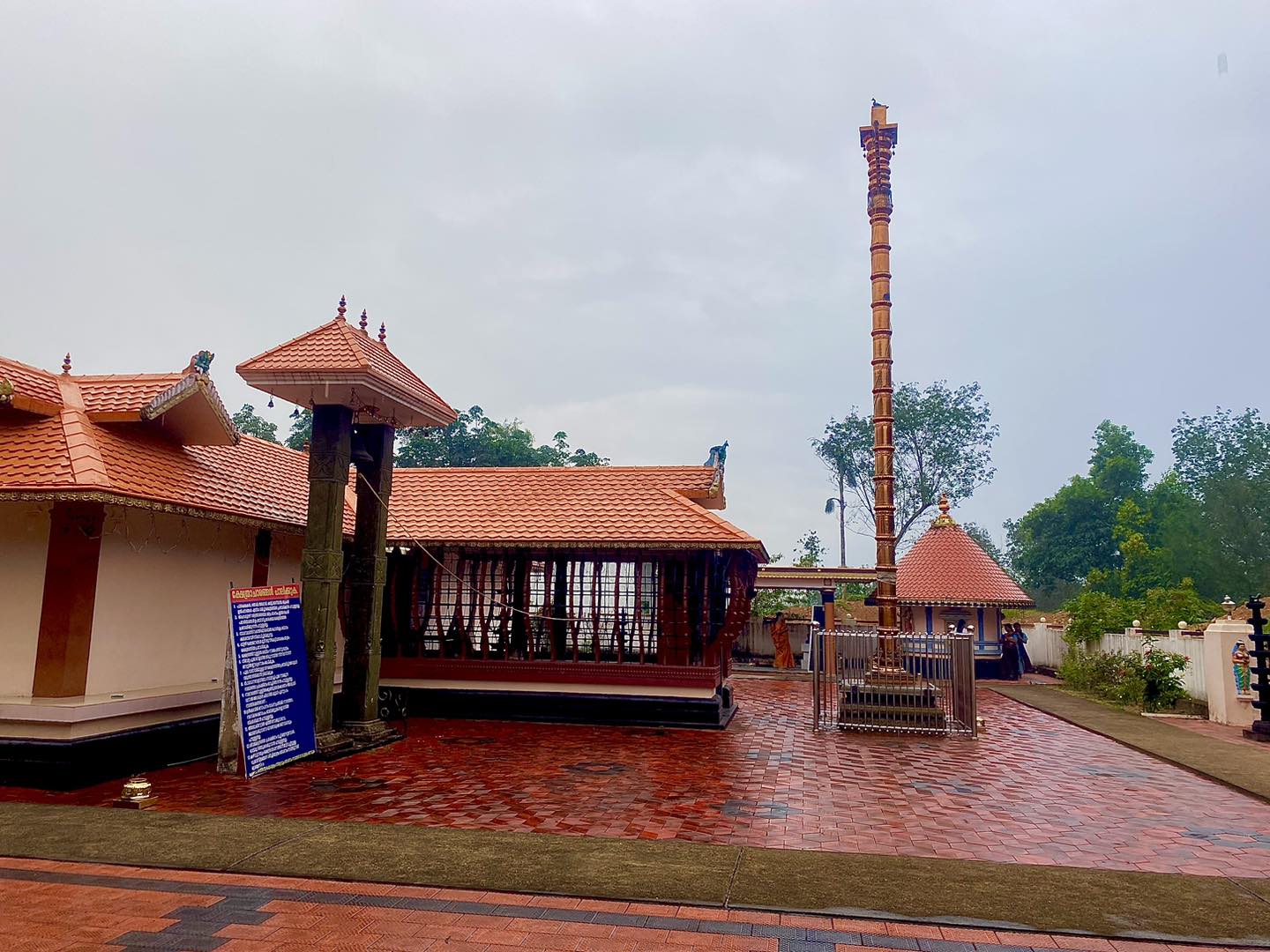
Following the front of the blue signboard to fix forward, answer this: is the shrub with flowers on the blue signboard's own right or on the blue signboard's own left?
on the blue signboard's own left

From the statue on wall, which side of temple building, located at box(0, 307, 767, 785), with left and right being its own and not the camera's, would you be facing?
front

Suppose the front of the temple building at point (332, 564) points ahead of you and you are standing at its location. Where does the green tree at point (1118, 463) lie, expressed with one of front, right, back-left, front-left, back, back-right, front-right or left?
front-left

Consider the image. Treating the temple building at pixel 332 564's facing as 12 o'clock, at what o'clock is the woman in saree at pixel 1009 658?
The woman in saree is roughly at 11 o'clock from the temple building.

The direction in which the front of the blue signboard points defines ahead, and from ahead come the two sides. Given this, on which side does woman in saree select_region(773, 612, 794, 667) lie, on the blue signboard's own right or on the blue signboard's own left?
on the blue signboard's own left

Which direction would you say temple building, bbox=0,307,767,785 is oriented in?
to the viewer's right

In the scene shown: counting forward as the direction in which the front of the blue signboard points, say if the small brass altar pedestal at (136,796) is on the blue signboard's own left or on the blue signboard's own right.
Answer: on the blue signboard's own right

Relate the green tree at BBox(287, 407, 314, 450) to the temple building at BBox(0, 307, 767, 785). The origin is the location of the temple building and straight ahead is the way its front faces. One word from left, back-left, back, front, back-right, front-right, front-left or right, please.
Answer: left

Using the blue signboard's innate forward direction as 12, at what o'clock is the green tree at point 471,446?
The green tree is roughly at 8 o'clock from the blue signboard.

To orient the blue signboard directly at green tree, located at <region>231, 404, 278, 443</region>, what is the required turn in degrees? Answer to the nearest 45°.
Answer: approximately 135° to its left

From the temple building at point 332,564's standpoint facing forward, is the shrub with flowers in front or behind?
in front
